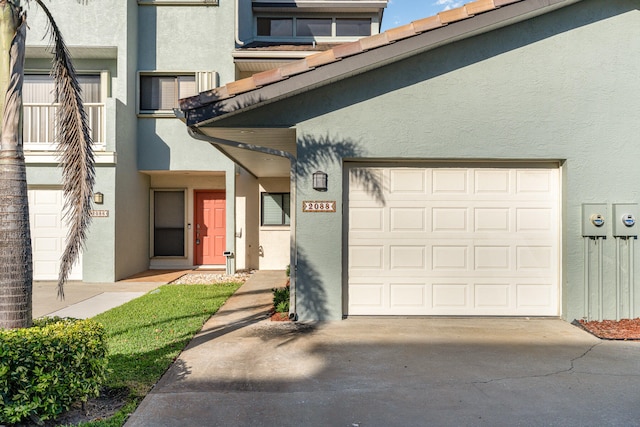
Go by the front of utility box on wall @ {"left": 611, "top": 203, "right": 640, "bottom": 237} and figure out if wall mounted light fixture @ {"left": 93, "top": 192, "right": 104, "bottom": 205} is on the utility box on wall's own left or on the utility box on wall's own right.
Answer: on the utility box on wall's own right

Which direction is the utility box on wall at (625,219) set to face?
toward the camera

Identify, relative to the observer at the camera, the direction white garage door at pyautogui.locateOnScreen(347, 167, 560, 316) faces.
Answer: facing the viewer

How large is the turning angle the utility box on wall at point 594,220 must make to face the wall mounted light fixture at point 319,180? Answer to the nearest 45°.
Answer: approximately 45° to its right

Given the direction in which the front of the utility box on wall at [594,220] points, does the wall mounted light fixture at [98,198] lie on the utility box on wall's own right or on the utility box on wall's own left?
on the utility box on wall's own right

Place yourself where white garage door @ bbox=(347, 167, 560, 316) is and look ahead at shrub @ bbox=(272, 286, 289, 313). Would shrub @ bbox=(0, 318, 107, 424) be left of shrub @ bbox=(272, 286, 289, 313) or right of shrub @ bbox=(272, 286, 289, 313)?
left

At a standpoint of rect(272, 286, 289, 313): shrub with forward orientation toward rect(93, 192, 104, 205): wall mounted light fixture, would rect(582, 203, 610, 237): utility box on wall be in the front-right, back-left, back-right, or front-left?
back-right

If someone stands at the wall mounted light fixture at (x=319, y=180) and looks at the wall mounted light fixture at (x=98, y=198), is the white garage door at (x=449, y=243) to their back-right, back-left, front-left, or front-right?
back-right

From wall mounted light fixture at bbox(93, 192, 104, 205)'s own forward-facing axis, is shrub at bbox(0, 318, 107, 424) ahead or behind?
ahead

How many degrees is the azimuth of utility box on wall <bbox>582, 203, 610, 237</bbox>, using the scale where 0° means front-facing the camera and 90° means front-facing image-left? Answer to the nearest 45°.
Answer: approximately 0°

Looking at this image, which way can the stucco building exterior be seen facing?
toward the camera

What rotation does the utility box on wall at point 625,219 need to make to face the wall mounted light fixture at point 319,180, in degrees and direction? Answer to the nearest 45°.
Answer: approximately 45° to its right

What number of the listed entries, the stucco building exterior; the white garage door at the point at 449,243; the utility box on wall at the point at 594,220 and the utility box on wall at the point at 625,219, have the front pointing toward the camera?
4

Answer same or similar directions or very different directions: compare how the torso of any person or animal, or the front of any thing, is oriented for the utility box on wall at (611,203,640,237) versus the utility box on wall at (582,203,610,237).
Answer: same or similar directions
